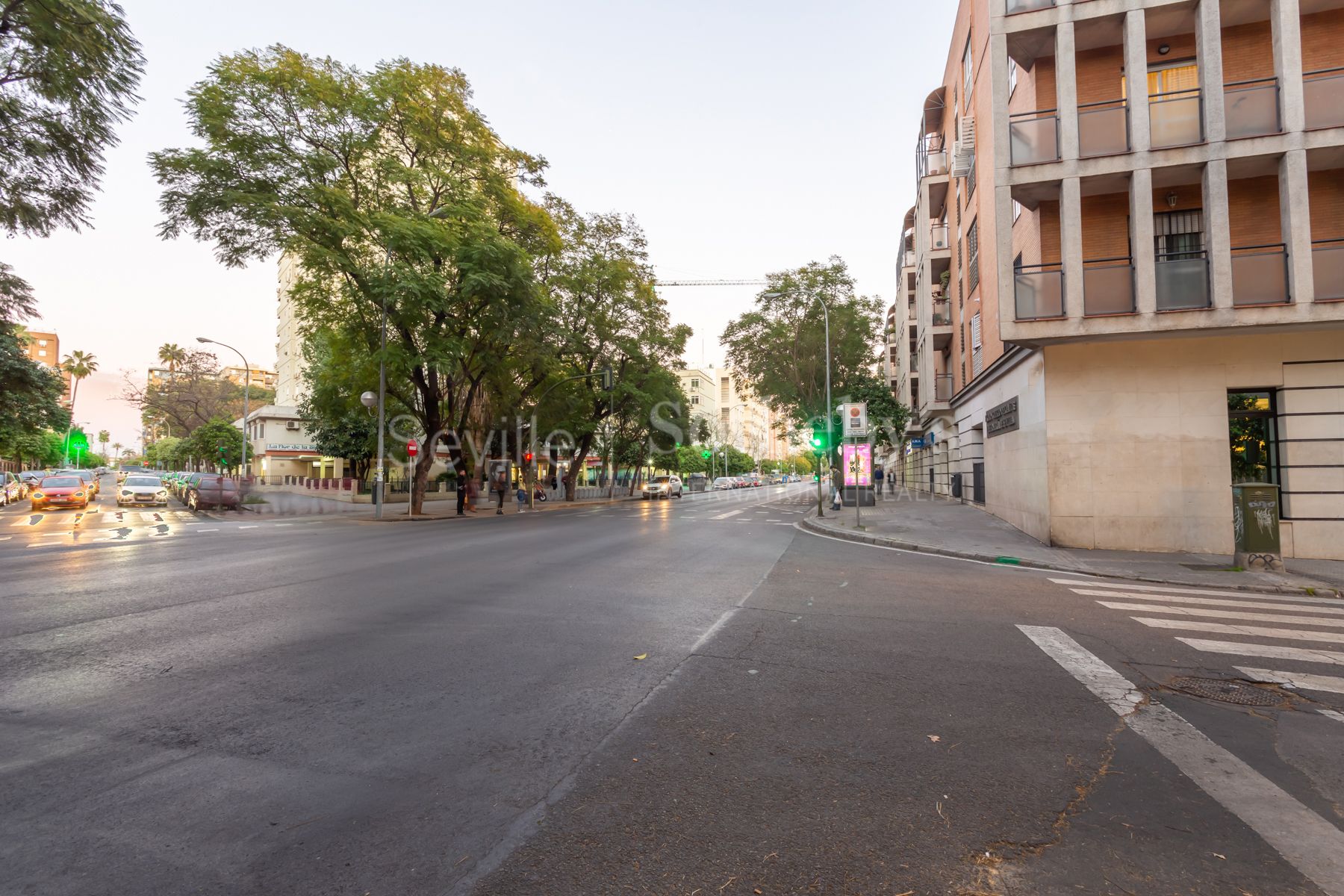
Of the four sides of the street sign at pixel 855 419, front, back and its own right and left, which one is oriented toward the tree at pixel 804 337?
back

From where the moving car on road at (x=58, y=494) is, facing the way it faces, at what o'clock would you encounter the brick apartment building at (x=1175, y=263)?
The brick apartment building is roughly at 11 o'clock from the moving car on road.

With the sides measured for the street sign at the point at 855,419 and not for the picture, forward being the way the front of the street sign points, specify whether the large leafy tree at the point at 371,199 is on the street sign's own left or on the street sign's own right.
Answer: on the street sign's own right

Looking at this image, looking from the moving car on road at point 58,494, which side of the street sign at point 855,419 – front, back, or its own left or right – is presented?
right

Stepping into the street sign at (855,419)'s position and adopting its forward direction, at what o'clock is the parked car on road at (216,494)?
The parked car on road is roughly at 3 o'clock from the street sign.

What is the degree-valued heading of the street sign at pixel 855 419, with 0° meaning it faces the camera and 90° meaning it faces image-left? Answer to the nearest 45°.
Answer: approximately 0°

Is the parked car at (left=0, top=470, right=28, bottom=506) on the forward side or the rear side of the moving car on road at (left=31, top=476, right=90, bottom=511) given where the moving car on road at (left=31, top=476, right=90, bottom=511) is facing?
on the rear side

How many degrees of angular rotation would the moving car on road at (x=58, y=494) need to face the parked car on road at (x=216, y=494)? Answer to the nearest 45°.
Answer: approximately 45° to its left

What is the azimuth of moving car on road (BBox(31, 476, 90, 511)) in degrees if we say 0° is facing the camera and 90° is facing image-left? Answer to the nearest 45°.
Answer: approximately 0°

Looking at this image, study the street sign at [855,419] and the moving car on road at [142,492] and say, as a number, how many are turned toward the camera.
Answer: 2

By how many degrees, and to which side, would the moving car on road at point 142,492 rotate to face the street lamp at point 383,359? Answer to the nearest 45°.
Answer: approximately 45° to its left

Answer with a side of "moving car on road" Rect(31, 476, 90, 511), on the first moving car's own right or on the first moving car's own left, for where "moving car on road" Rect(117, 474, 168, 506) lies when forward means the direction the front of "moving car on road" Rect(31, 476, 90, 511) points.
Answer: on the first moving car's own left

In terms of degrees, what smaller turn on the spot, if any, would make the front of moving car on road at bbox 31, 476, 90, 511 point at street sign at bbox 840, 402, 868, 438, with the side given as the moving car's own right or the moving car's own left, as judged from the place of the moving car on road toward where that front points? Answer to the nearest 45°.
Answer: approximately 45° to the moving car's own left
